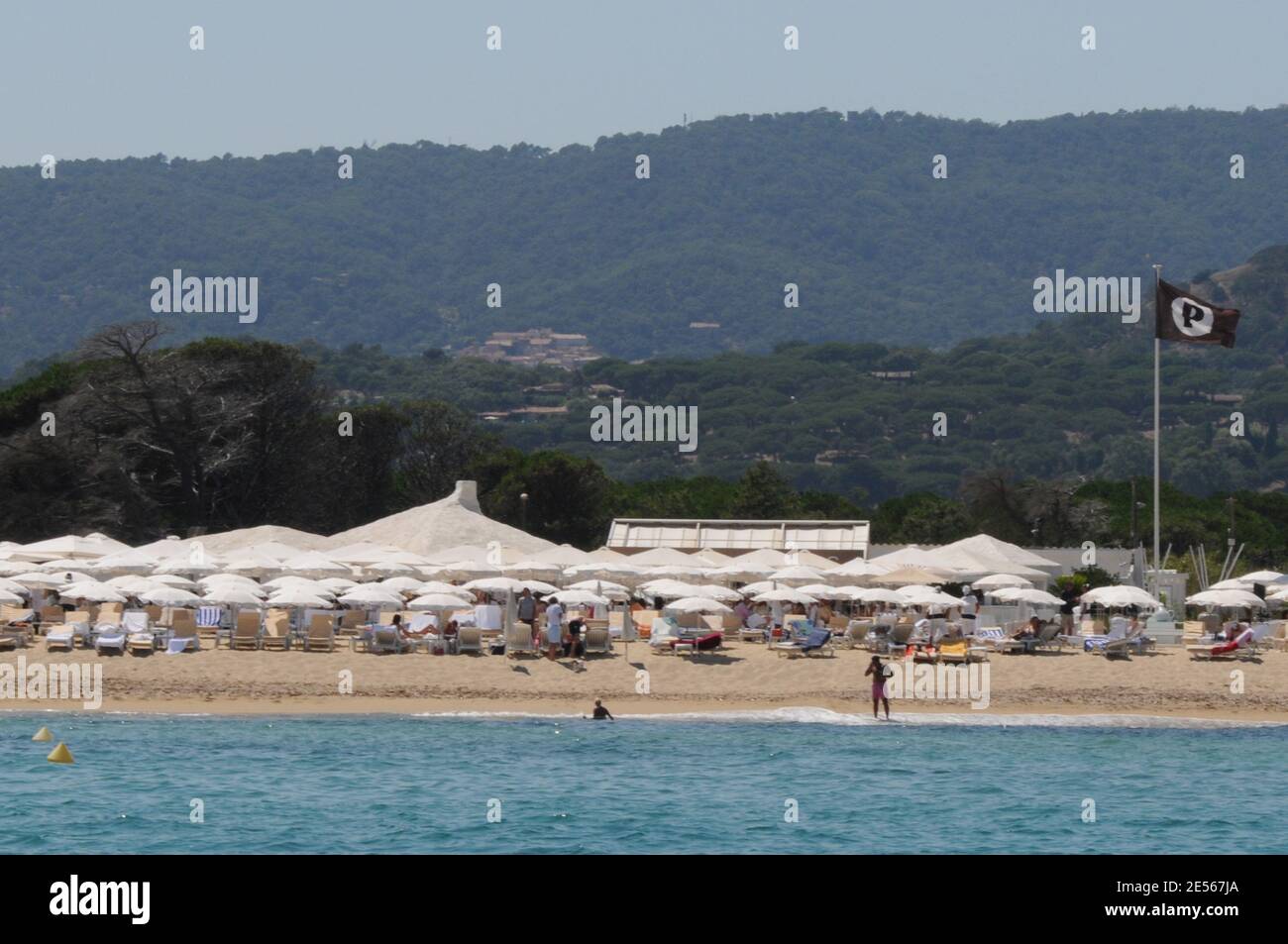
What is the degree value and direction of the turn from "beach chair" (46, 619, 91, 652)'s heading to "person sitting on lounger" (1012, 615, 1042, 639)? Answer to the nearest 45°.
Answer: approximately 135° to its left

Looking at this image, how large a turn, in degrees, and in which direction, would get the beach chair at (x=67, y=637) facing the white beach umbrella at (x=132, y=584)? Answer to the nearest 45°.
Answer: approximately 180°

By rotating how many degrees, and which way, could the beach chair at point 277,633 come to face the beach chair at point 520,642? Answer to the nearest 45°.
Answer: approximately 90° to its left

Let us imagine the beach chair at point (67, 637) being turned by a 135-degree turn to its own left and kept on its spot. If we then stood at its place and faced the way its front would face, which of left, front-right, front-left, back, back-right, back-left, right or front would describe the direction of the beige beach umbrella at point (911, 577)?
front

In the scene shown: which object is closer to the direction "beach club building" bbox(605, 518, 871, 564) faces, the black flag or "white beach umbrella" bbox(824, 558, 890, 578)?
the white beach umbrella
